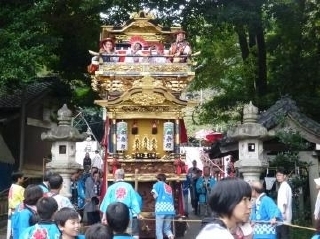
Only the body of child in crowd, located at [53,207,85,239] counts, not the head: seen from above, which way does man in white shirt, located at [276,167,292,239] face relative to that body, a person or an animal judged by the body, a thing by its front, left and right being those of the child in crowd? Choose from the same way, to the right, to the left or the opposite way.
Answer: the opposite way

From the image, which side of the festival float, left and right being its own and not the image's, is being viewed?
front

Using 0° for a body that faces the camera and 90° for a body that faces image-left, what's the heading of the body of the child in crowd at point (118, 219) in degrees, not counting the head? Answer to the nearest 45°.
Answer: approximately 180°

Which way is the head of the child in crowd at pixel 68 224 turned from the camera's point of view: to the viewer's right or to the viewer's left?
to the viewer's right

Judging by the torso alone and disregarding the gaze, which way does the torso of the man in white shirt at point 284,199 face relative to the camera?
to the viewer's left

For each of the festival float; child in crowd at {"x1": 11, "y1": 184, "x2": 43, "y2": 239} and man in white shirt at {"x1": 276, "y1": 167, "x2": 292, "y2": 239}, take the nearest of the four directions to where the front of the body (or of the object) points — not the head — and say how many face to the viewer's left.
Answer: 1

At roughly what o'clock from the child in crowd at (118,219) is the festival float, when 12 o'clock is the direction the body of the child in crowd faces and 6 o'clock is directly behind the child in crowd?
The festival float is roughly at 12 o'clock from the child in crowd.

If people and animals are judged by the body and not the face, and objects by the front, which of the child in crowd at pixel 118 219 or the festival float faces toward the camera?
the festival float

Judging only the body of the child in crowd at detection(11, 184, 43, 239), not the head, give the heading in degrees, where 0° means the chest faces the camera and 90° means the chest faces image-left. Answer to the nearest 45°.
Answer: approximately 225°

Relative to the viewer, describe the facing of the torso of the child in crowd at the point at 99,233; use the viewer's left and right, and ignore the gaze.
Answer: facing away from the viewer

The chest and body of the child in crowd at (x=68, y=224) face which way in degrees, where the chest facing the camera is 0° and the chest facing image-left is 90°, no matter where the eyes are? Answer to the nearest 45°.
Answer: approximately 315°

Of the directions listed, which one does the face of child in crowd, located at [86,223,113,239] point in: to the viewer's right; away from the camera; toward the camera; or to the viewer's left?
away from the camera

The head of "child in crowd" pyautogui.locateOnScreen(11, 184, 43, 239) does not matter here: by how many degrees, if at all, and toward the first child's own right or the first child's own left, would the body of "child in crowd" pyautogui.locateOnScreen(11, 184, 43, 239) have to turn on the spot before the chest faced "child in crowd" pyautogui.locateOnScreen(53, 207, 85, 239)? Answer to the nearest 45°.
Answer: approximately 135° to the first child's own right

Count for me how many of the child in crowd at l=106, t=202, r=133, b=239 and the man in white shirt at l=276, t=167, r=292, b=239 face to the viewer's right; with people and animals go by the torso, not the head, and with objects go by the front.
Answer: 0

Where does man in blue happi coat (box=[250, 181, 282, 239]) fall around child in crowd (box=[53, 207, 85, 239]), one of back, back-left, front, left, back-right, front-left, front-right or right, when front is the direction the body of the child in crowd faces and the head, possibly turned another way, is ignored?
left
